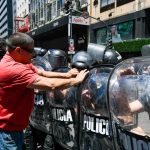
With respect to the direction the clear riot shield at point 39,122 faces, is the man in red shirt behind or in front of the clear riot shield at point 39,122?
in front

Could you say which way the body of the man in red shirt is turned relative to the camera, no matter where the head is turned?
to the viewer's right

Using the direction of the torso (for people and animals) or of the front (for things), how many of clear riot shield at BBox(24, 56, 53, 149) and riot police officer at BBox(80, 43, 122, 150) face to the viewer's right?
0

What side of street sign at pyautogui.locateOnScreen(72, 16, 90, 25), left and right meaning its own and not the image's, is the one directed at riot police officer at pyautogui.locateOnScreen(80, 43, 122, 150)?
front

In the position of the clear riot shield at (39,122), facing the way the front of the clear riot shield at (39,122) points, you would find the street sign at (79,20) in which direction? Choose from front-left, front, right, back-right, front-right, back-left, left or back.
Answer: back-right

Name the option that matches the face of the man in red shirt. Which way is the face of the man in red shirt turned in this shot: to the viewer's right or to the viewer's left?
to the viewer's right

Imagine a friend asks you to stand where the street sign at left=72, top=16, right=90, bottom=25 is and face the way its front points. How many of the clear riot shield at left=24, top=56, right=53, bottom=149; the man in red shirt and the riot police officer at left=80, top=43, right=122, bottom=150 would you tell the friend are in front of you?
3

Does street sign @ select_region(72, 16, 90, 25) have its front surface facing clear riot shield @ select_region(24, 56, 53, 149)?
yes

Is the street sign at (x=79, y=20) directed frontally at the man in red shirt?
yes

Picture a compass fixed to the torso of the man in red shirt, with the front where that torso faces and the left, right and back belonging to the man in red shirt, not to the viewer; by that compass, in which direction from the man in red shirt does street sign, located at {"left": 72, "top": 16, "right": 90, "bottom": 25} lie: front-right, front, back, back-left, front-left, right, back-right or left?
left

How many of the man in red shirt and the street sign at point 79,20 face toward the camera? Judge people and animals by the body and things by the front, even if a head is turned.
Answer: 1
